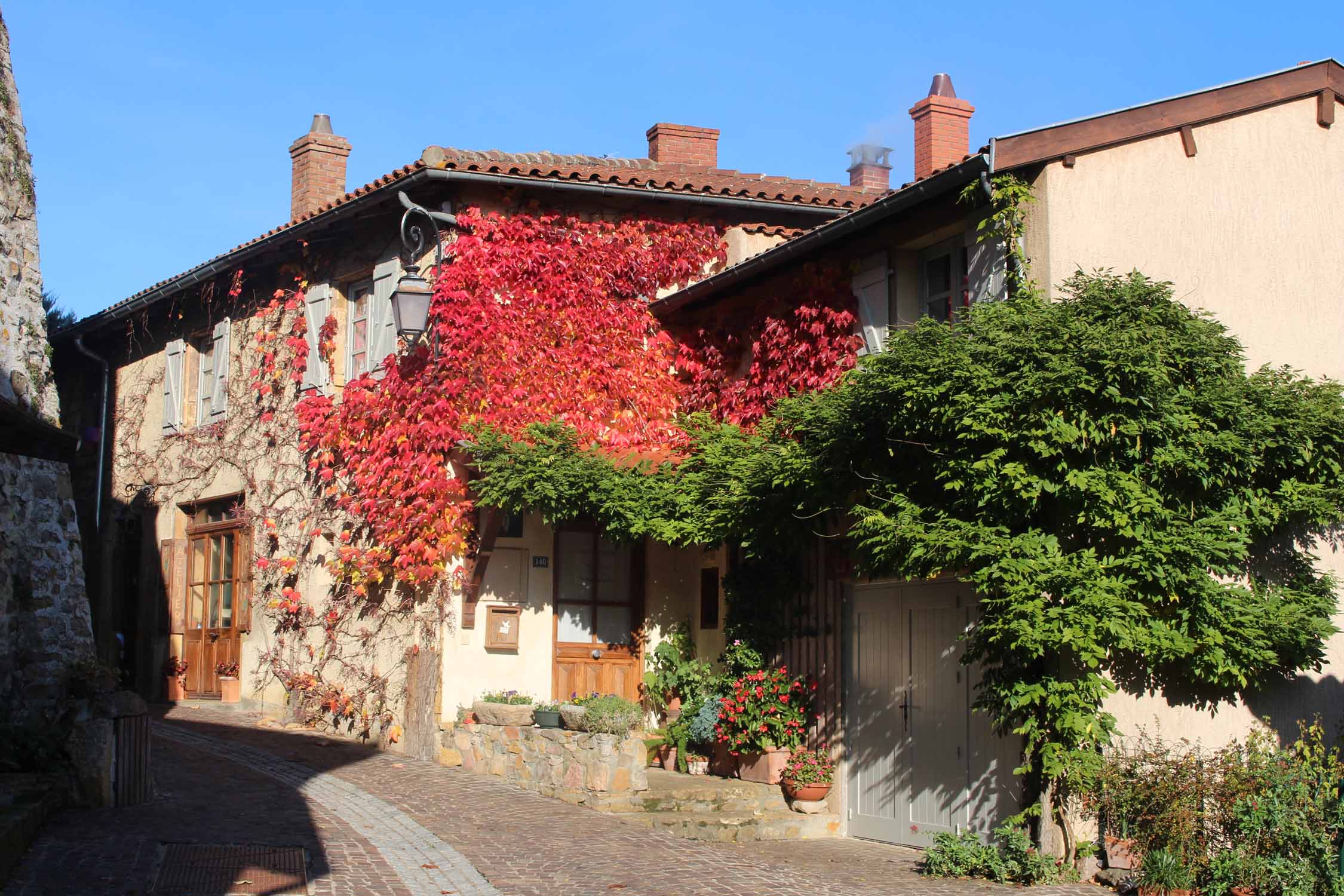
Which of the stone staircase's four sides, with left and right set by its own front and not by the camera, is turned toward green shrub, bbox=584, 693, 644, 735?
right

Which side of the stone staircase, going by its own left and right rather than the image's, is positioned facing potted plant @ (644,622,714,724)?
back

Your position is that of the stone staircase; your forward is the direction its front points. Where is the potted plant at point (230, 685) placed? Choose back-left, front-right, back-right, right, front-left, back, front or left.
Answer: back-right

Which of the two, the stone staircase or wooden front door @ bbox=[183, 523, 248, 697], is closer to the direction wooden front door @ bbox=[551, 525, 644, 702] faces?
the stone staircase

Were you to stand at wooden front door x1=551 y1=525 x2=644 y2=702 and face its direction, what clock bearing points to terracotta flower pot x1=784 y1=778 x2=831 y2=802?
The terracotta flower pot is roughly at 11 o'clock from the wooden front door.

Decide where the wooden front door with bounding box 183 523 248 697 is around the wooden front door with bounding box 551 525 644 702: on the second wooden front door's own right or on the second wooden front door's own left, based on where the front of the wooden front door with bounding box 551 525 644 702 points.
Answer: on the second wooden front door's own right

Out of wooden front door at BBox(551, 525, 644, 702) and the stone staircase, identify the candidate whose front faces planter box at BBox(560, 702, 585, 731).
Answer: the wooden front door

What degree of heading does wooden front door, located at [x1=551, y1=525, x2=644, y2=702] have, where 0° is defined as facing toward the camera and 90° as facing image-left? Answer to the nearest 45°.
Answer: approximately 0°

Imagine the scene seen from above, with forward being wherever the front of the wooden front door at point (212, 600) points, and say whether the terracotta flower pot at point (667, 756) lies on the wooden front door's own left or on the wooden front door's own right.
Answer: on the wooden front door's own left

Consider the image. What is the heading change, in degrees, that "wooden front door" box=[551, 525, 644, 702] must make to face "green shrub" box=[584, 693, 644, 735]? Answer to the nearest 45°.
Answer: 0° — it already faces it

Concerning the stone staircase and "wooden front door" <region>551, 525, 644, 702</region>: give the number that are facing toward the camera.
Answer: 2

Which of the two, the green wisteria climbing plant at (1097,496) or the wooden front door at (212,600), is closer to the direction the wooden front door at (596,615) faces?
the green wisteria climbing plant
